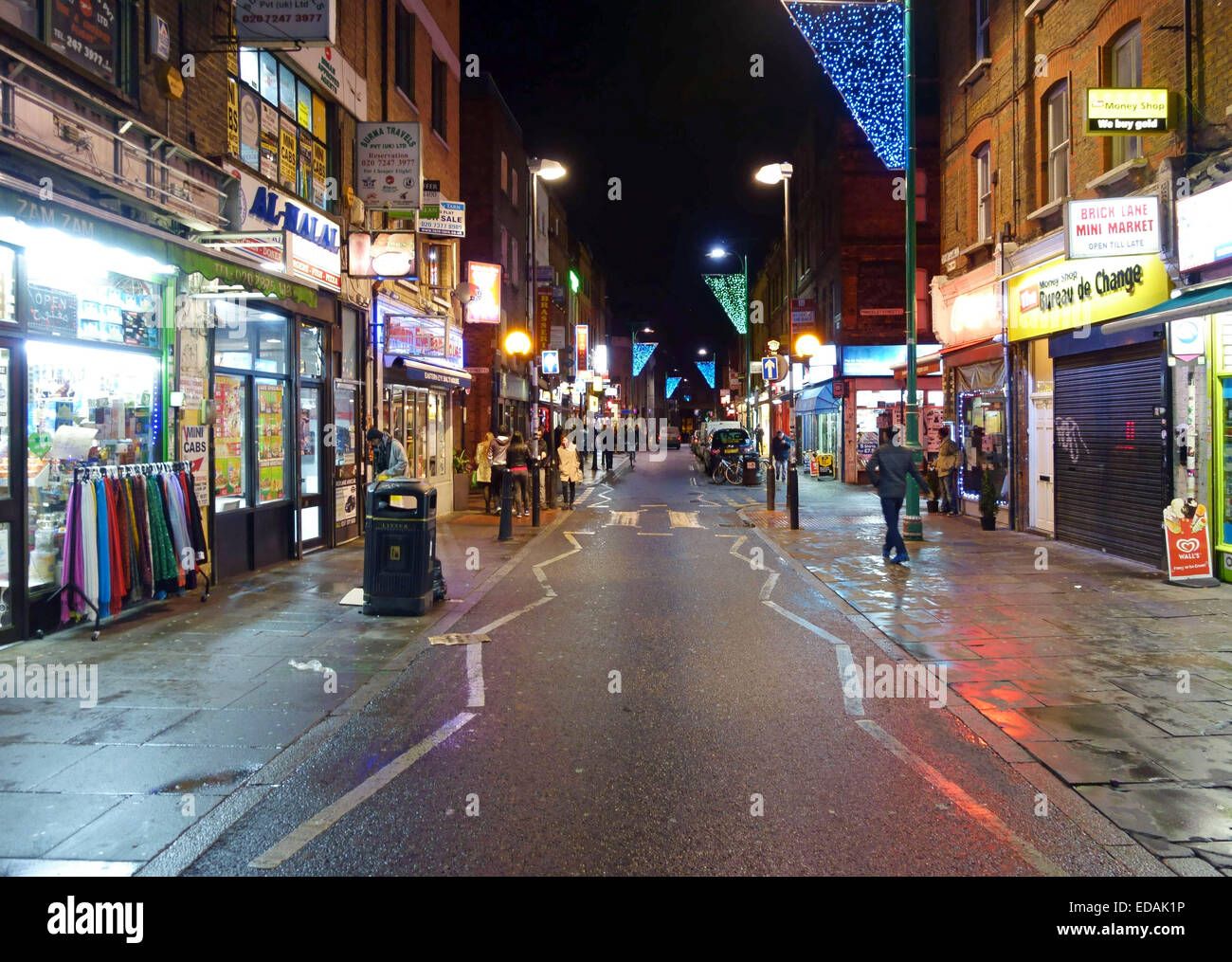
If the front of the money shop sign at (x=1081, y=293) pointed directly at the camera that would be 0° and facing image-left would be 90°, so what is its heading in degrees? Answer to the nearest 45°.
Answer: approximately 45°

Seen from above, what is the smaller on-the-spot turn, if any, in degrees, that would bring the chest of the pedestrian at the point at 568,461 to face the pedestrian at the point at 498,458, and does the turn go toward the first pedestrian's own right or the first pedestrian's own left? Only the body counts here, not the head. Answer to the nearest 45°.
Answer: approximately 45° to the first pedestrian's own right

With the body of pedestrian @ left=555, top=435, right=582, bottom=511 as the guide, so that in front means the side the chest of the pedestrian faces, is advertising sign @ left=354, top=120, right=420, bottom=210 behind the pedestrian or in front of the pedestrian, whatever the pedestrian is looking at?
in front

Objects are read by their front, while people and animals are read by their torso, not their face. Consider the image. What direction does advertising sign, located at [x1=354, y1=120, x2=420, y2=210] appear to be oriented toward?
toward the camera

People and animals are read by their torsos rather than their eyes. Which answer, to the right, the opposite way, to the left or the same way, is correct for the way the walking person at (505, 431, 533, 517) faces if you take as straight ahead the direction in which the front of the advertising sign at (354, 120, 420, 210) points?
the opposite way

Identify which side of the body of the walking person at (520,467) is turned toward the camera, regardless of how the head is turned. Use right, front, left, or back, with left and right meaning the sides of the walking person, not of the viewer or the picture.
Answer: back

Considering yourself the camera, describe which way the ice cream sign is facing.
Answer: facing the viewer

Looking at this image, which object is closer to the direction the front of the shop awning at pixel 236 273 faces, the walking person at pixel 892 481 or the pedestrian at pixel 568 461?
the walking person

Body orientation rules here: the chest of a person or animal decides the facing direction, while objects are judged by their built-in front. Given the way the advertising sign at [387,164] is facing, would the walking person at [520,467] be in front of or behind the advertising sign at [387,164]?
behind

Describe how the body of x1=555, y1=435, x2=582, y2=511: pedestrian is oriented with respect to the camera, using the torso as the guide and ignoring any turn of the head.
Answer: toward the camera
